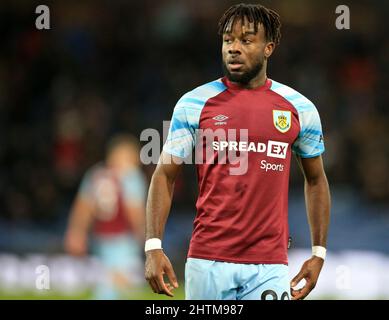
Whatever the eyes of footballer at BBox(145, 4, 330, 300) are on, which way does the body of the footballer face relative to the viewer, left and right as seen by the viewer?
facing the viewer
